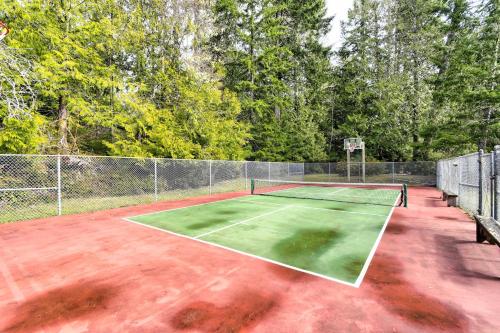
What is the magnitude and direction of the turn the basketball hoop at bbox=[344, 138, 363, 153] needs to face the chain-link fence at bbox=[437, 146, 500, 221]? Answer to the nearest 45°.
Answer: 0° — it already faces it

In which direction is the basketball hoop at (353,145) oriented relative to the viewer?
toward the camera

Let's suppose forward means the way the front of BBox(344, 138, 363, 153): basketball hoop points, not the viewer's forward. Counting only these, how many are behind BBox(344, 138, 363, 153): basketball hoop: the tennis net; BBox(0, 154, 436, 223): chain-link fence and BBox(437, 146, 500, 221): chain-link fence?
0

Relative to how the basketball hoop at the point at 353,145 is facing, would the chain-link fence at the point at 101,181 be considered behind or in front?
in front

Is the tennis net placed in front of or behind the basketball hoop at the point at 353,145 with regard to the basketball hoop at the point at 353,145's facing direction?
in front
